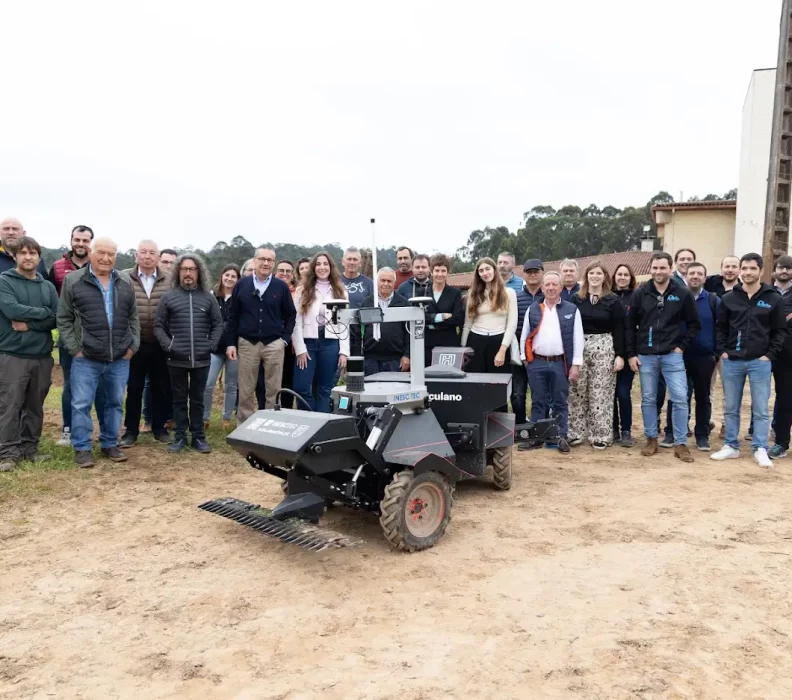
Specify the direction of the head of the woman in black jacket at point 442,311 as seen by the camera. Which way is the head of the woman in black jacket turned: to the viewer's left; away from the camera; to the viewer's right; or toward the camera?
toward the camera

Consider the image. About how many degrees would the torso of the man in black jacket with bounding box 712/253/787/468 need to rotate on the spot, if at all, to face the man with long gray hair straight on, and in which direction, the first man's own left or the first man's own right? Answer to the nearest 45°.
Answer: approximately 45° to the first man's own right

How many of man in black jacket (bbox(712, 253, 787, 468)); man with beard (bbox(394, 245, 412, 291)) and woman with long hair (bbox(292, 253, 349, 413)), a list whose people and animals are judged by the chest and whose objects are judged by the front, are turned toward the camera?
3

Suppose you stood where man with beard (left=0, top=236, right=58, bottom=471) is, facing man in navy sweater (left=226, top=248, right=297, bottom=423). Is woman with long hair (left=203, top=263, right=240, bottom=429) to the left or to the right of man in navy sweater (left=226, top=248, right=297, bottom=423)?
left

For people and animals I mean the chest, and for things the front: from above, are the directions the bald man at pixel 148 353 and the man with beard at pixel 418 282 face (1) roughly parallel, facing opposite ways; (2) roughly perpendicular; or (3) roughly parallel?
roughly parallel

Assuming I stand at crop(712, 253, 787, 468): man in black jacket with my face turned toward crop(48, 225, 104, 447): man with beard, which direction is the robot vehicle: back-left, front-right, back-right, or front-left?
front-left

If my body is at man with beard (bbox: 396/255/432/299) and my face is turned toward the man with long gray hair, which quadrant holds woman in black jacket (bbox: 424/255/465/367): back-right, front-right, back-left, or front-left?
back-left

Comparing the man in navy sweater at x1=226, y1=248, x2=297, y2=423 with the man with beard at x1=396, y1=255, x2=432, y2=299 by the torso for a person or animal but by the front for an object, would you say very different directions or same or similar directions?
same or similar directions

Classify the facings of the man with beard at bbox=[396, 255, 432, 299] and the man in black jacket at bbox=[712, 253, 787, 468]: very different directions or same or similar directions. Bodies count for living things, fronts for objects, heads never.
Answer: same or similar directions

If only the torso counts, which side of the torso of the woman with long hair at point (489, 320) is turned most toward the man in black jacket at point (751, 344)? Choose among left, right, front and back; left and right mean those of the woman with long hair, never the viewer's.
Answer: left

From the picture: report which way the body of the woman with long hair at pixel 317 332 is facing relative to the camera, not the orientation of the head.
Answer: toward the camera

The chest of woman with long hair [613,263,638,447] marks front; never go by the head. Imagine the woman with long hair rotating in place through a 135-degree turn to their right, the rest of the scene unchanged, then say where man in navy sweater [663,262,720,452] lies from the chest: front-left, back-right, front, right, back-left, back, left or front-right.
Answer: back-right

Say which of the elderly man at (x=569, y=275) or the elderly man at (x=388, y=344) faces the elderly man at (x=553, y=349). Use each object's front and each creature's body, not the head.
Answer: the elderly man at (x=569, y=275)

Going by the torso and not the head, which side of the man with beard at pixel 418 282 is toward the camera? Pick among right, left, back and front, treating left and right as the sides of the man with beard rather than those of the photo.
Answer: front

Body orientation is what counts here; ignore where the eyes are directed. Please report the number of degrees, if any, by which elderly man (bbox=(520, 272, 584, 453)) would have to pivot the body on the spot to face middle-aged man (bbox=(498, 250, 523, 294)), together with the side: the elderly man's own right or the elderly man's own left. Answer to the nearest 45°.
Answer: approximately 135° to the elderly man's own right

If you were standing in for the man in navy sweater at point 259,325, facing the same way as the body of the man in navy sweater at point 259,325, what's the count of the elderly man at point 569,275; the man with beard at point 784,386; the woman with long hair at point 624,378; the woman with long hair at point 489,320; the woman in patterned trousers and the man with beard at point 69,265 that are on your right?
1

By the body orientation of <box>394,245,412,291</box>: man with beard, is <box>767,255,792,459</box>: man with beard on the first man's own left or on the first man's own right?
on the first man's own left

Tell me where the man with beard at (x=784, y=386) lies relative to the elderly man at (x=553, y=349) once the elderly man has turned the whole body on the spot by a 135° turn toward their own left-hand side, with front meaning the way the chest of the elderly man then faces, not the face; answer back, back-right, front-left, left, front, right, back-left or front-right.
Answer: front-right

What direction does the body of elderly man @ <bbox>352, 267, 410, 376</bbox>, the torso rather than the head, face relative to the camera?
toward the camera

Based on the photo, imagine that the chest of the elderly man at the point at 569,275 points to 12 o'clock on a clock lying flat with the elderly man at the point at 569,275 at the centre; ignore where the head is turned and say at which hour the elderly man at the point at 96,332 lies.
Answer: the elderly man at the point at 96,332 is roughly at 2 o'clock from the elderly man at the point at 569,275.
